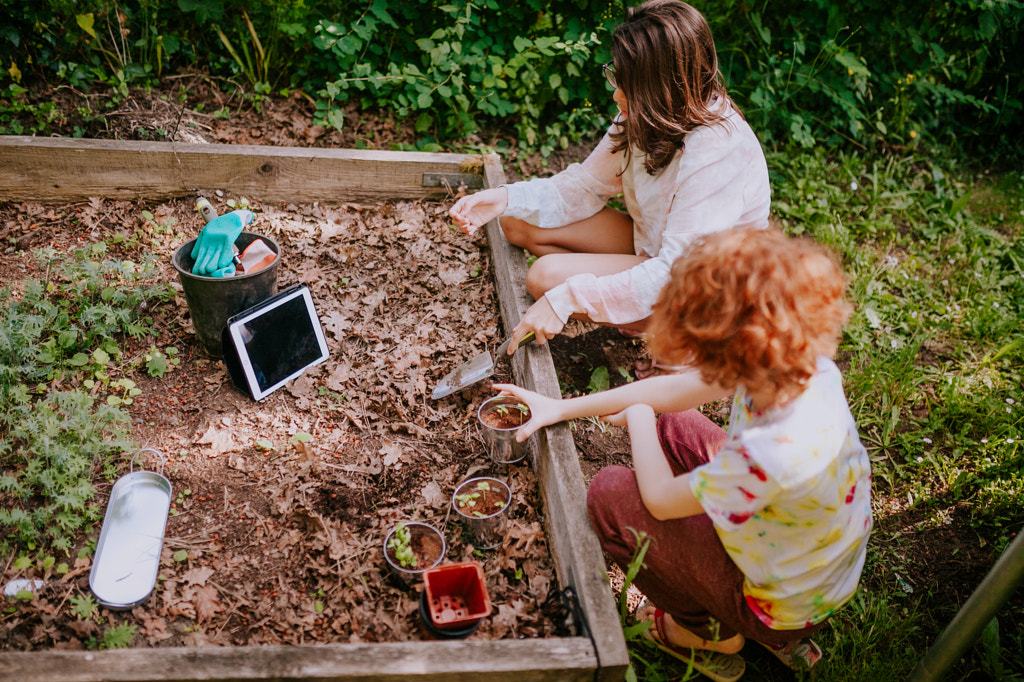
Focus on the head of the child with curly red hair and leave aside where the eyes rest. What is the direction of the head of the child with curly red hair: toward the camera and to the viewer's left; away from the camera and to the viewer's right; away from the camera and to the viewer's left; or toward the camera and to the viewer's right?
away from the camera and to the viewer's left

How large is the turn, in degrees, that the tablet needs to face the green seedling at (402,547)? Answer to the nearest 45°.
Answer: approximately 45° to its right

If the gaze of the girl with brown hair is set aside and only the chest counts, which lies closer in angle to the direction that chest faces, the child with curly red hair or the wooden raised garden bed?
the wooden raised garden bed

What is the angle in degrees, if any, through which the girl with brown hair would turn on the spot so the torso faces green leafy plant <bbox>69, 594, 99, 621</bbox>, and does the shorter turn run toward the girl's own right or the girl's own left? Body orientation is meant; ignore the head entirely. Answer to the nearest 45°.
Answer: approximately 45° to the girl's own left

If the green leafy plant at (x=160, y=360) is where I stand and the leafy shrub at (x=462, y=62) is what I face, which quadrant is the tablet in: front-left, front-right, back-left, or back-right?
front-right

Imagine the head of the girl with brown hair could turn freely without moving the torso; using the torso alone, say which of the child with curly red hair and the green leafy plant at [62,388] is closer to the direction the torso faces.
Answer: the green leafy plant

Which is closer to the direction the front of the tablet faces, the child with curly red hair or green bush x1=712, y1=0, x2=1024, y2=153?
the child with curly red hair

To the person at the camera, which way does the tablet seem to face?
facing the viewer and to the right of the viewer

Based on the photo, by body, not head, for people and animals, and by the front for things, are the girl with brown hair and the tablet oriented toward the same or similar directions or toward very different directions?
very different directions

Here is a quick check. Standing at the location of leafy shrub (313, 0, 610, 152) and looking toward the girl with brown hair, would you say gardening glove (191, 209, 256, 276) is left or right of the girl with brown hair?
right

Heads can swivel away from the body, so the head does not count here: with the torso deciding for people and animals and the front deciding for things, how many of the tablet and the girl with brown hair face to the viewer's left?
1

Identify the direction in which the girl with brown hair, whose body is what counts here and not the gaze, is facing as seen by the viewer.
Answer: to the viewer's left

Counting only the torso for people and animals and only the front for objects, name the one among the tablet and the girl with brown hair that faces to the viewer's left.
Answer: the girl with brown hair

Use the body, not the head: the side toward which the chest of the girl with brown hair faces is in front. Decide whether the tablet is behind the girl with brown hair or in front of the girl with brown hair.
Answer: in front
